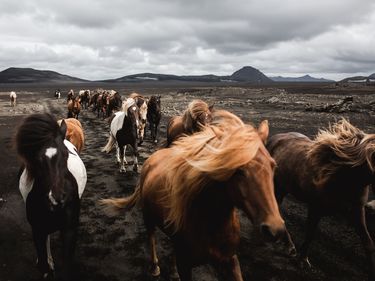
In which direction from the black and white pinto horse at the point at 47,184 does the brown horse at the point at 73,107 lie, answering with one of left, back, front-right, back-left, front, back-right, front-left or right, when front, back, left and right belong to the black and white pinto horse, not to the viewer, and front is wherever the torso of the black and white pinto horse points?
back

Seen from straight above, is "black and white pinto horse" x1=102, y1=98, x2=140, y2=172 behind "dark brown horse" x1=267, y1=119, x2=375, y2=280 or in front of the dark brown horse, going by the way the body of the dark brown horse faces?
behind

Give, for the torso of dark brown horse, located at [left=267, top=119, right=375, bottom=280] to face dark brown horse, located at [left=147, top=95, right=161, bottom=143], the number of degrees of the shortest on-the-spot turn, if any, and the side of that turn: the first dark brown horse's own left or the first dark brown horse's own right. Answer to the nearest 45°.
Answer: approximately 180°

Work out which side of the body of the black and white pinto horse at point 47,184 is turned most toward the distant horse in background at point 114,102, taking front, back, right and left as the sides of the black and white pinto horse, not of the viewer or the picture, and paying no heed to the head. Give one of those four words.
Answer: back

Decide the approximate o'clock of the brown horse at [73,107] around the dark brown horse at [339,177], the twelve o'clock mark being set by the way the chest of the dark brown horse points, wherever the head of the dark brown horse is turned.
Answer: The brown horse is roughly at 6 o'clock from the dark brown horse.

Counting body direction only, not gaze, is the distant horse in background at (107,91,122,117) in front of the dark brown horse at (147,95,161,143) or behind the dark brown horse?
behind

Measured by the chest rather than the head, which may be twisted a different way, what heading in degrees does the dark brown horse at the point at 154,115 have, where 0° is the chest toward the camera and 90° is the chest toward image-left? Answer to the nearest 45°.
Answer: approximately 0°
